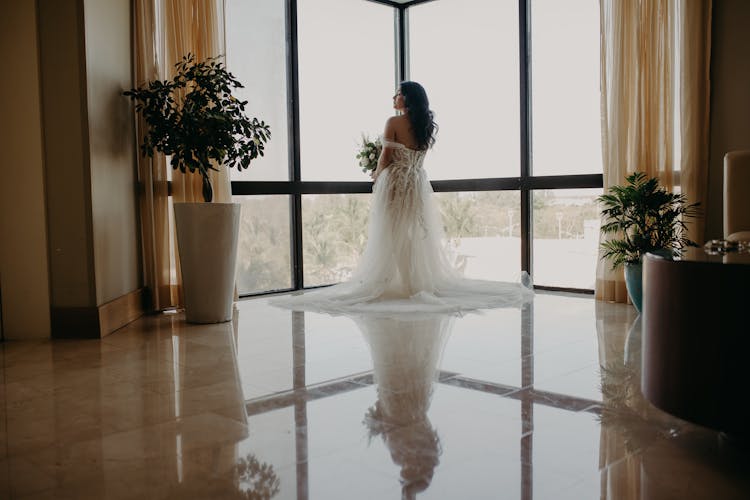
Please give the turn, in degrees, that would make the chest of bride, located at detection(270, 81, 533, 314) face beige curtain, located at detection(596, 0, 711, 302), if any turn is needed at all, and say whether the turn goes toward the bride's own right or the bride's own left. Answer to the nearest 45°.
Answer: approximately 135° to the bride's own right

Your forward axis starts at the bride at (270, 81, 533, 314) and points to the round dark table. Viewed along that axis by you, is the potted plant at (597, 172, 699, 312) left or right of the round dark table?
left

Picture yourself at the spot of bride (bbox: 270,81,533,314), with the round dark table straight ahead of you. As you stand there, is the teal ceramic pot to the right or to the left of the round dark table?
left

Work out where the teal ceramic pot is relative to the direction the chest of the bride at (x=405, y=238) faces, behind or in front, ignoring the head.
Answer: behind

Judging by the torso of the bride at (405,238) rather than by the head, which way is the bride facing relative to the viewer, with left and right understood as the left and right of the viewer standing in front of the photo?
facing away from the viewer and to the left of the viewer
